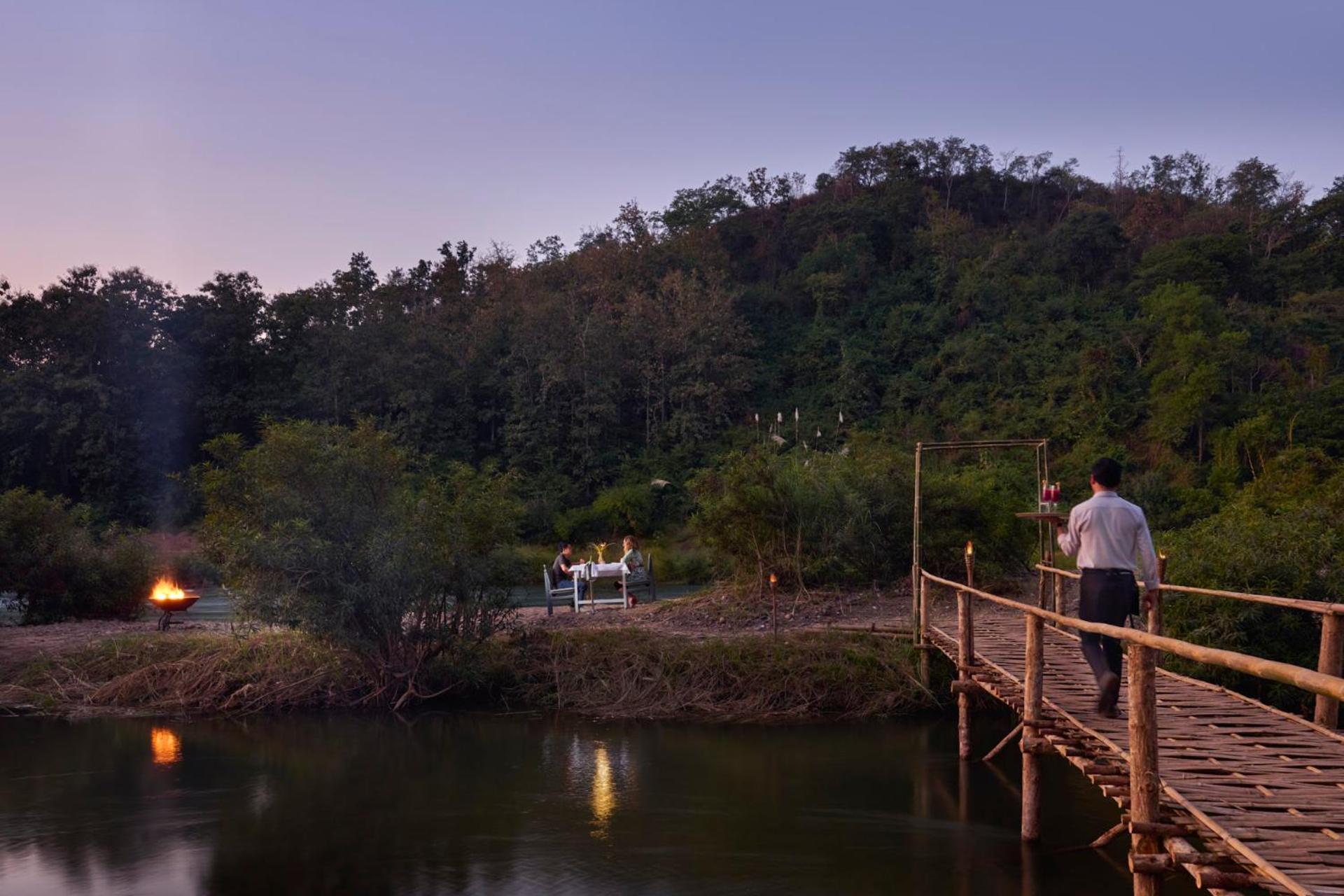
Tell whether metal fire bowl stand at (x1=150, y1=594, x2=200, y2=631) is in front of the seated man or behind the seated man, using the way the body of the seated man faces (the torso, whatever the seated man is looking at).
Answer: behind

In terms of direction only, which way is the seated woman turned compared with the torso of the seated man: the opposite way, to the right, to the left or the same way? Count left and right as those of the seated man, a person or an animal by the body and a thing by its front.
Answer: the opposite way

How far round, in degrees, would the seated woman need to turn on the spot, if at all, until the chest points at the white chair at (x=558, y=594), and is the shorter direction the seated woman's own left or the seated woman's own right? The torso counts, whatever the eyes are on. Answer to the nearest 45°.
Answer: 0° — they already face it

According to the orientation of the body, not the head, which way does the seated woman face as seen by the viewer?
to the viewer's left

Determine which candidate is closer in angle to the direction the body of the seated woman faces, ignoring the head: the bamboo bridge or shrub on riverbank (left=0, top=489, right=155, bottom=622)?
the shrub on riverbank

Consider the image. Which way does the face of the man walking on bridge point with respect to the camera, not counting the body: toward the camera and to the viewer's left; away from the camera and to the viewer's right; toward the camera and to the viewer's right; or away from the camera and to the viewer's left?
away from the camera and to the viewer's left

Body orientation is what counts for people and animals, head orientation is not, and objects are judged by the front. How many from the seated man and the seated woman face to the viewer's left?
1

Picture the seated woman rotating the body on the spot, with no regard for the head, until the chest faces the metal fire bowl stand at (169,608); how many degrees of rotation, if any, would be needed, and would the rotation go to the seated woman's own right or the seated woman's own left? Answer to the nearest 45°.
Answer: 0° — they already face it

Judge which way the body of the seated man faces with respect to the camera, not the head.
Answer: to the viewer's right
